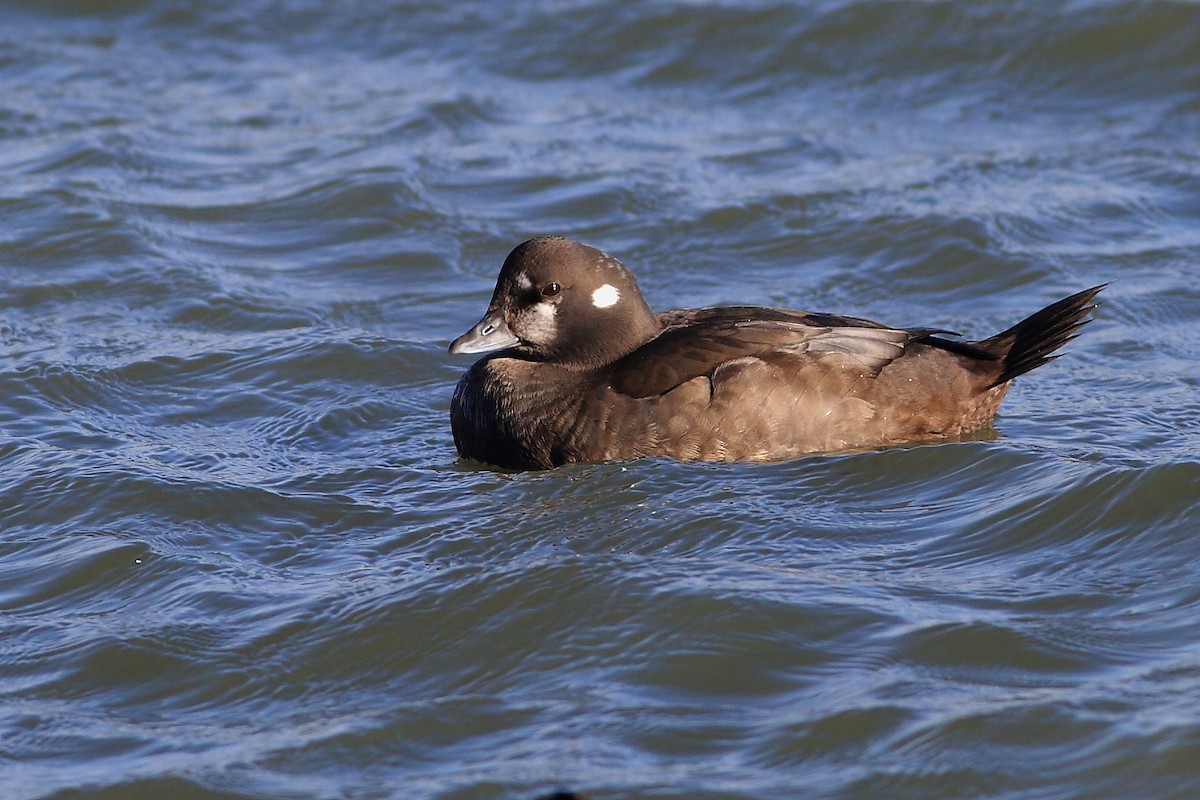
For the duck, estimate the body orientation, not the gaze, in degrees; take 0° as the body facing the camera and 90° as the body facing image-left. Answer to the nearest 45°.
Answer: approximately 90°
